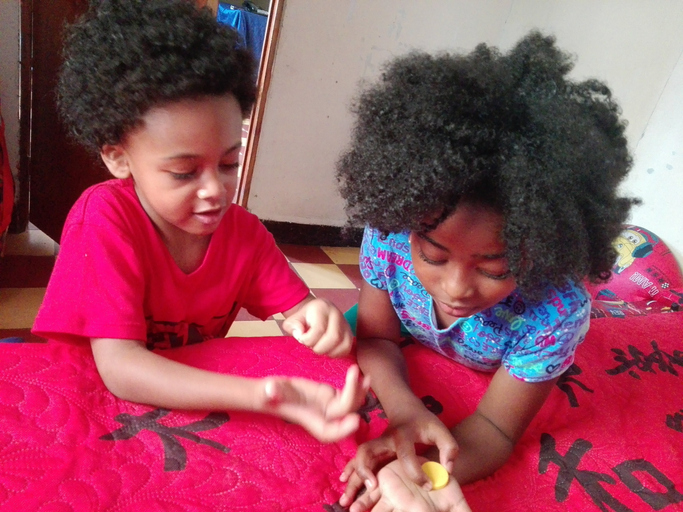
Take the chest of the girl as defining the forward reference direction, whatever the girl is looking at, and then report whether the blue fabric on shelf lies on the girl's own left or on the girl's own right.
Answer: on the girl's own right

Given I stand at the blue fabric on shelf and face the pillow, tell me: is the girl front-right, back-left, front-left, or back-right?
front-right

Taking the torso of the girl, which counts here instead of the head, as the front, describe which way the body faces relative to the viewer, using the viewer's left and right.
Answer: facing the viewer and to the left of the viewer

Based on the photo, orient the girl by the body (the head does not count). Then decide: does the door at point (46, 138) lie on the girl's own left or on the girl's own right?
on the girl's own right

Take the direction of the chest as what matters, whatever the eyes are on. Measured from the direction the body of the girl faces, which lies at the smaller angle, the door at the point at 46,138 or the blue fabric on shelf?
the door

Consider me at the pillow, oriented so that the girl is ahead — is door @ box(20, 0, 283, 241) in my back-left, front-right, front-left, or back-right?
front-right

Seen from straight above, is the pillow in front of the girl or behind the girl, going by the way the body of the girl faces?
behind
